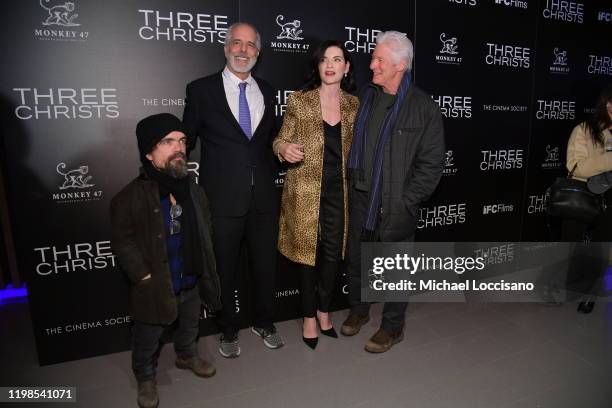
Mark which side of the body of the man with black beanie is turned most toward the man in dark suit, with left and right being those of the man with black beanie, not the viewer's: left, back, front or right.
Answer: left

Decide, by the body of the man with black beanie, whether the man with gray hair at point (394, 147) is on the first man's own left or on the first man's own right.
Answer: on the first man's own left

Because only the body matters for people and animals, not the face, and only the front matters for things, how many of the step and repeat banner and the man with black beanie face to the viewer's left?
0

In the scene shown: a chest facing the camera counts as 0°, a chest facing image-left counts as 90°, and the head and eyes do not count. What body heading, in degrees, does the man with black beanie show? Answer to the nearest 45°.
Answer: approximately 315°

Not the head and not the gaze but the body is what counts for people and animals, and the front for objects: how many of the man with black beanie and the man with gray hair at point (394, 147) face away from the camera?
0

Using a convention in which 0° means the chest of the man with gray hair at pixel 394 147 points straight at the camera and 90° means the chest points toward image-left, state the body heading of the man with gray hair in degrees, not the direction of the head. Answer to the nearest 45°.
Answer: approximately 45°

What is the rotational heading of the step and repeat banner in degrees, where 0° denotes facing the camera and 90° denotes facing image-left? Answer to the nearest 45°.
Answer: approximately 315°

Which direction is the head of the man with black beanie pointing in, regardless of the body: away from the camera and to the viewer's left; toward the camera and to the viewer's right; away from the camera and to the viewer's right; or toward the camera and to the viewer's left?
toward the camera and to the viewer's right
